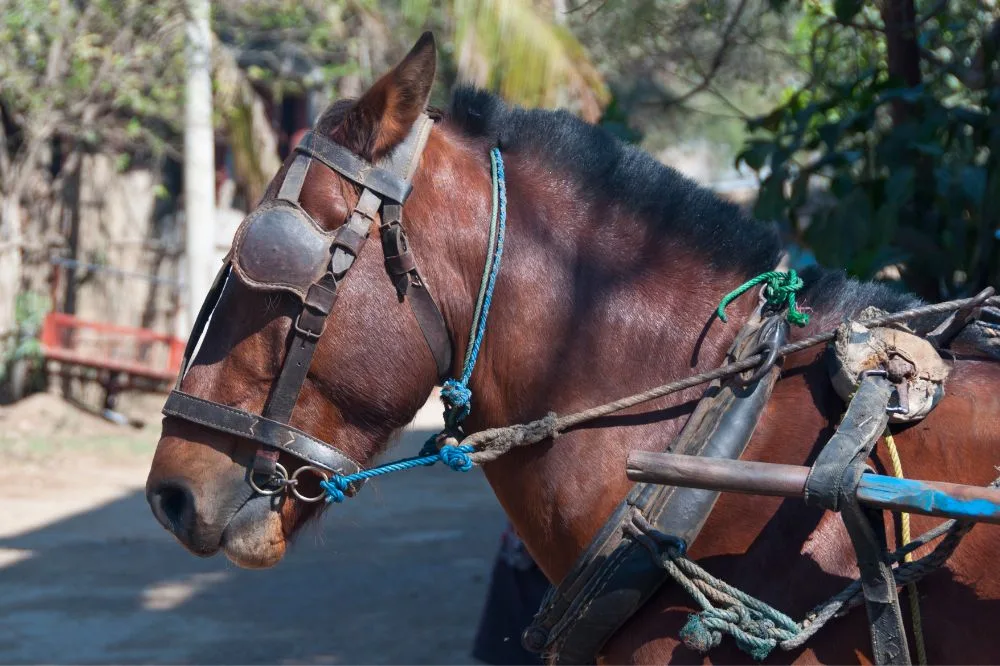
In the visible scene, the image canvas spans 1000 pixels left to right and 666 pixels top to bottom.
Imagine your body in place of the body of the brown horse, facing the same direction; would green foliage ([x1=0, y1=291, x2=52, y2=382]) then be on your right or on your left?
on your right

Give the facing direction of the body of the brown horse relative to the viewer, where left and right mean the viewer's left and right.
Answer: facing to the left of the viewer

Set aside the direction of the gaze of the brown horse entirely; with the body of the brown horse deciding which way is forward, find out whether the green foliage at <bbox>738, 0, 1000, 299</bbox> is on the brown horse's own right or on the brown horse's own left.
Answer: on the brown horse's own right

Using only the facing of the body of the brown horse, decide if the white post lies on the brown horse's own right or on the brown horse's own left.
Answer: on the brown horse's own right
